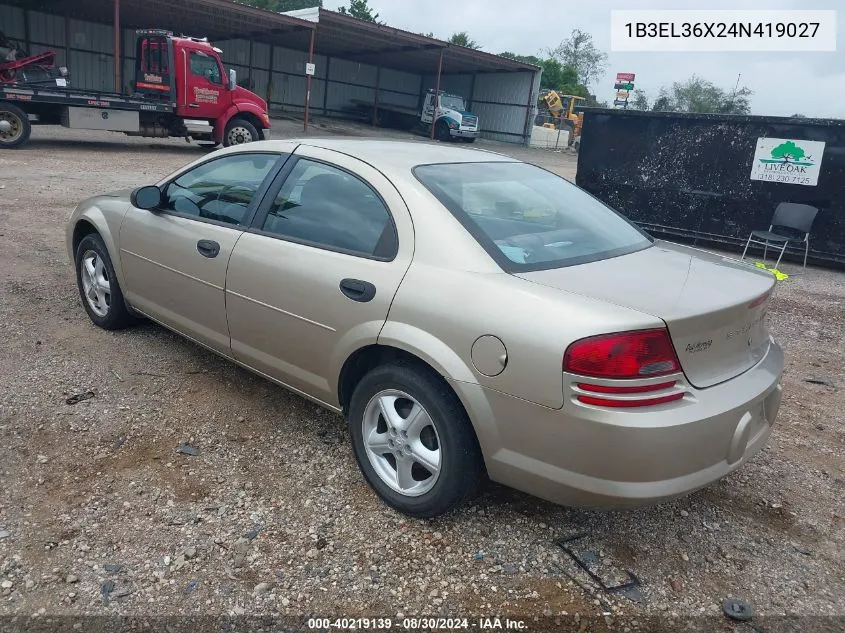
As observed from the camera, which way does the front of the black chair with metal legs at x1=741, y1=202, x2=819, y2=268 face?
facing the viewer and to the left of the viewer

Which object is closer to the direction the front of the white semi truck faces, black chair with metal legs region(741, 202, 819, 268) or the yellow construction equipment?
the black chair with metal legs

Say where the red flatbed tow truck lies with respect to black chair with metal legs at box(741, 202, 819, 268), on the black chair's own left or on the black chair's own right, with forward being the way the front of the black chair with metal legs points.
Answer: on the black chair's own right

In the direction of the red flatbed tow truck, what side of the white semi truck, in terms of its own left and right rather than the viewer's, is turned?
right

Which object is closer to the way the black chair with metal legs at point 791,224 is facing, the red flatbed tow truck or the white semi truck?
the red flatbed tow truck

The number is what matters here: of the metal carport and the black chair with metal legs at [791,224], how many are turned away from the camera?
0

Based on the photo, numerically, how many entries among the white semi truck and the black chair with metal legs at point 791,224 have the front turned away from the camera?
0

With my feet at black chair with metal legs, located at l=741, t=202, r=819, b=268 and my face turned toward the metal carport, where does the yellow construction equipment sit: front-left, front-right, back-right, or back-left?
front-right

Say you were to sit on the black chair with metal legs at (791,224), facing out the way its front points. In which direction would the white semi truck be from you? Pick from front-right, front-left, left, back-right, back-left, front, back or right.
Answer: right

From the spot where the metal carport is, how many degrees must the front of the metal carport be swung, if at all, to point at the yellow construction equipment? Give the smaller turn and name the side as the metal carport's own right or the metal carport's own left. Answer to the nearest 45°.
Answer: approximately 90° to the metal carport's own left
